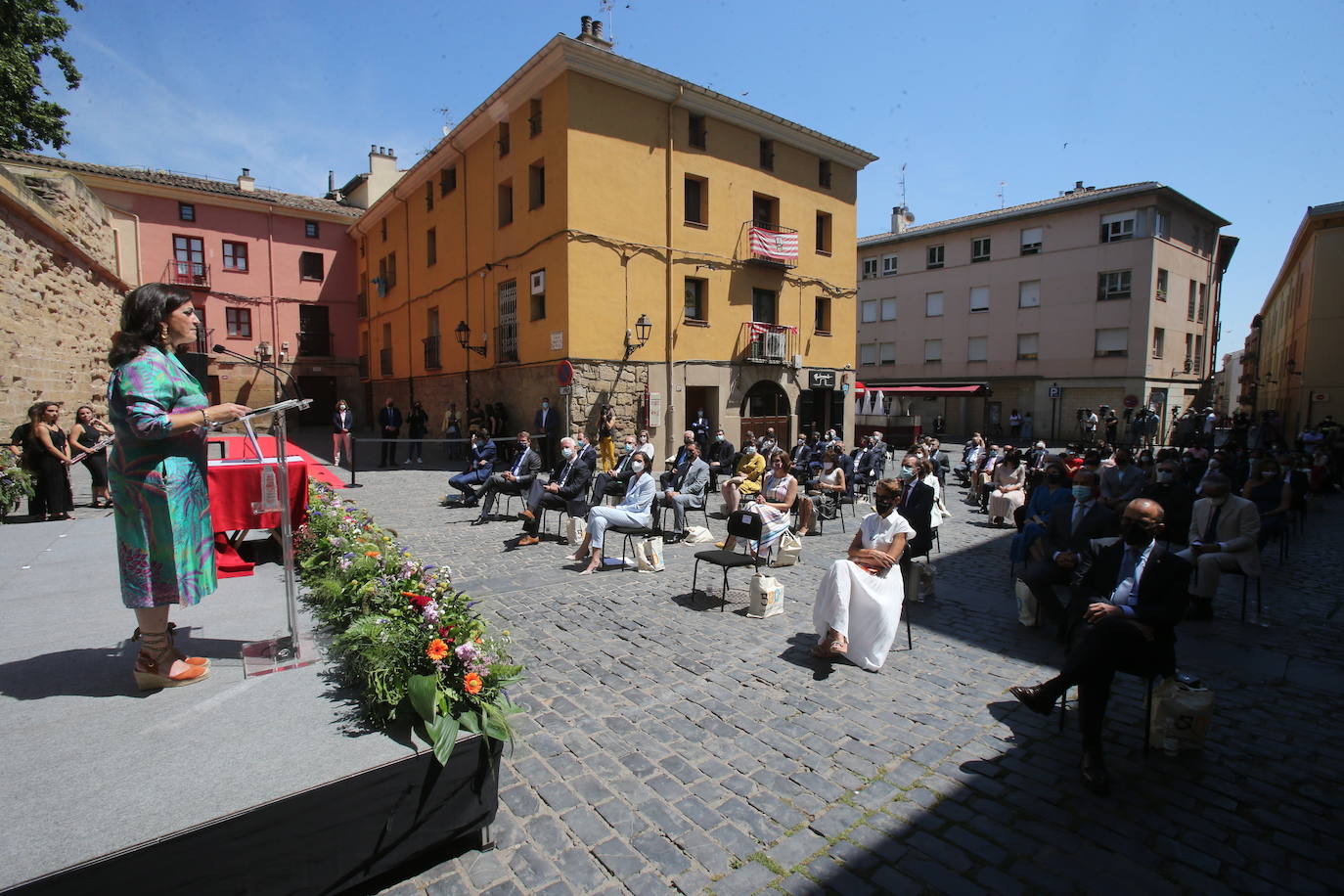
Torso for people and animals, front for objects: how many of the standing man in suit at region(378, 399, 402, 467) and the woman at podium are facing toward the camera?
1

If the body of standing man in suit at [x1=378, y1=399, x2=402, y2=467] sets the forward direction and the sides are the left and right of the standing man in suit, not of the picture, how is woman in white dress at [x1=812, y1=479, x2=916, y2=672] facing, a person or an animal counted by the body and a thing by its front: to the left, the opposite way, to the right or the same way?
to the right

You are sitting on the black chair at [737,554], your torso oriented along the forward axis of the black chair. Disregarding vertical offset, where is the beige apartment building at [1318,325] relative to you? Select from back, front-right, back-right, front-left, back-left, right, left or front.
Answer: back

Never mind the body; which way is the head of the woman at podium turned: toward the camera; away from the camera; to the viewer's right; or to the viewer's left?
to the viewer's right

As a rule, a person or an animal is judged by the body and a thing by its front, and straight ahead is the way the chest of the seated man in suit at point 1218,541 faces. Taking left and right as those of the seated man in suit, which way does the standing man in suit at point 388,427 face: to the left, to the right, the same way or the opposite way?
to the left

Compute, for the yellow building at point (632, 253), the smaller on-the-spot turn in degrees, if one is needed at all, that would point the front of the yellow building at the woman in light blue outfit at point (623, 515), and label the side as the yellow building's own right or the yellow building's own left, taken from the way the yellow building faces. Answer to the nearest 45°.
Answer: approximately 45° to the yellow building's own right

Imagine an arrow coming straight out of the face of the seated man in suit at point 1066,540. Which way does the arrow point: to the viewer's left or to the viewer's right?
to the viewer's left

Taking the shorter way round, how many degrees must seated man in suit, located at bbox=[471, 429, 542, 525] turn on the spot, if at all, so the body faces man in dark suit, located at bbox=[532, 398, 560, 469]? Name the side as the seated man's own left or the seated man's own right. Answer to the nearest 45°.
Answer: approximately 135° to the seated man's own right

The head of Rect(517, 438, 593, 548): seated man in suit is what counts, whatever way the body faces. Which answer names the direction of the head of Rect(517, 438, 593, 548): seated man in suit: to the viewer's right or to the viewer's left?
to the viewer's left

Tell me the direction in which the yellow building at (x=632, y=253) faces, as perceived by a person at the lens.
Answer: facing the viewer and to the right of the viewer

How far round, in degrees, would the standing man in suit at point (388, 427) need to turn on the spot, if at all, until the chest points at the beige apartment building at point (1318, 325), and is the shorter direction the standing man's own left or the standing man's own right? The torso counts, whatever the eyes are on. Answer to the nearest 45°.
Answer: approximately 90° to the standing man's own left

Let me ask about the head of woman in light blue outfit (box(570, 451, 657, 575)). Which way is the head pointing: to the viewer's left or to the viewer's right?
to the viewer's left

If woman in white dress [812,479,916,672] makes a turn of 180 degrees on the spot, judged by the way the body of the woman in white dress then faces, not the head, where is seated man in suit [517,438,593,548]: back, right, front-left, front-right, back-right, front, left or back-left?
left

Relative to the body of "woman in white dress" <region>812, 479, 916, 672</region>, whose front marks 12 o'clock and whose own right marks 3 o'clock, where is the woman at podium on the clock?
The woman at podium is roughly at 12 o'clock from the woman in white dress.

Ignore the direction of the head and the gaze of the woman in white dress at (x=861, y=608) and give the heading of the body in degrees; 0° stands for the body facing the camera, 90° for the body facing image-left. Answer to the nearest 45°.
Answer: approximately 45°

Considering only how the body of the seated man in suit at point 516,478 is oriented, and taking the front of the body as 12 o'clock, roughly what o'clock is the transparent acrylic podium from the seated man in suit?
The transparent acrylic podium is roughly at 11 o'clock from the seated man in suit.

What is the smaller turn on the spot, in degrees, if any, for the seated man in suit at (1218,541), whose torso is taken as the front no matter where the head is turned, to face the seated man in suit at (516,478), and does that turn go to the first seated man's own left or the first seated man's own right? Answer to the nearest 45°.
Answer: approximately 45° to the first seated man's own right

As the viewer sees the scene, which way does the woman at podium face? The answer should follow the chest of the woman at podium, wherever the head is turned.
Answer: to the viewer's right

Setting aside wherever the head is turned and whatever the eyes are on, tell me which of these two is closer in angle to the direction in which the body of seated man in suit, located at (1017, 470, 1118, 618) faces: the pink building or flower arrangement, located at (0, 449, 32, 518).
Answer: the flower arrangement
